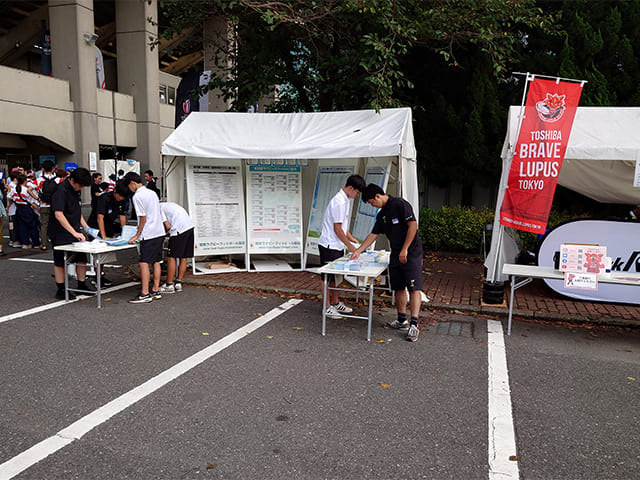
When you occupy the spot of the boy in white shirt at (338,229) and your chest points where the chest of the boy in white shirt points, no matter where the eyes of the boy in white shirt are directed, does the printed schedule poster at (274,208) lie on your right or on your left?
on your left

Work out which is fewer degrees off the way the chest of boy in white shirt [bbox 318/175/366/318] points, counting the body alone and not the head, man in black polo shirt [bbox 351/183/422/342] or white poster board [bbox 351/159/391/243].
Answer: the man in black polo shirt

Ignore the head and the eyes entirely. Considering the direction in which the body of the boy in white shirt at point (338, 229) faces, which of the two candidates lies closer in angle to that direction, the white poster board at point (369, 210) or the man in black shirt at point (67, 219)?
the white poster board

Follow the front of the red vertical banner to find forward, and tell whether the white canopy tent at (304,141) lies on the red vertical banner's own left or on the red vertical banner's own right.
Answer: on the red vertical banner's own right

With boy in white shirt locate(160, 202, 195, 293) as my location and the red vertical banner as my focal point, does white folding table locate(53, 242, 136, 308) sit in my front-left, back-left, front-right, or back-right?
back-right

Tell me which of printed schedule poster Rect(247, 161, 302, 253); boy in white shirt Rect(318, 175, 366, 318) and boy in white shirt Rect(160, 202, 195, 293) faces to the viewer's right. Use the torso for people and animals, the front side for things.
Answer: boy in white shirt Rect(318, 175, 366, 318)

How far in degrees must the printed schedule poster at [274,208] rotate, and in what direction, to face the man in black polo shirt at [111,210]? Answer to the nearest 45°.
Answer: approximately 90° to its right

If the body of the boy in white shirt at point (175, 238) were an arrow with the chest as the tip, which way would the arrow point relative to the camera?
to the viewer's left

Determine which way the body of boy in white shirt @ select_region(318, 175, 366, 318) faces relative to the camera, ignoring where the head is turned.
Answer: to the viewer's right

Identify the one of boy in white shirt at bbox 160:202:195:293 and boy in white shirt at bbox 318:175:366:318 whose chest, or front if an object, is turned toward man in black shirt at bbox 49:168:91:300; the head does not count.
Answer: boy in white shirt at bbox 160:202:195:293

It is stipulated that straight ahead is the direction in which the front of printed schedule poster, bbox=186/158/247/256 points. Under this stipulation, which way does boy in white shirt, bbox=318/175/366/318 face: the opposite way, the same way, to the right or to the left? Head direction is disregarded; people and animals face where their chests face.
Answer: to the left

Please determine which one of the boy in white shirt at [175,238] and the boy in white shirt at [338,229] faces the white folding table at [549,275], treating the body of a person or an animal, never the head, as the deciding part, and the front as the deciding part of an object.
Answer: the boy in white shirt at [338,229]
